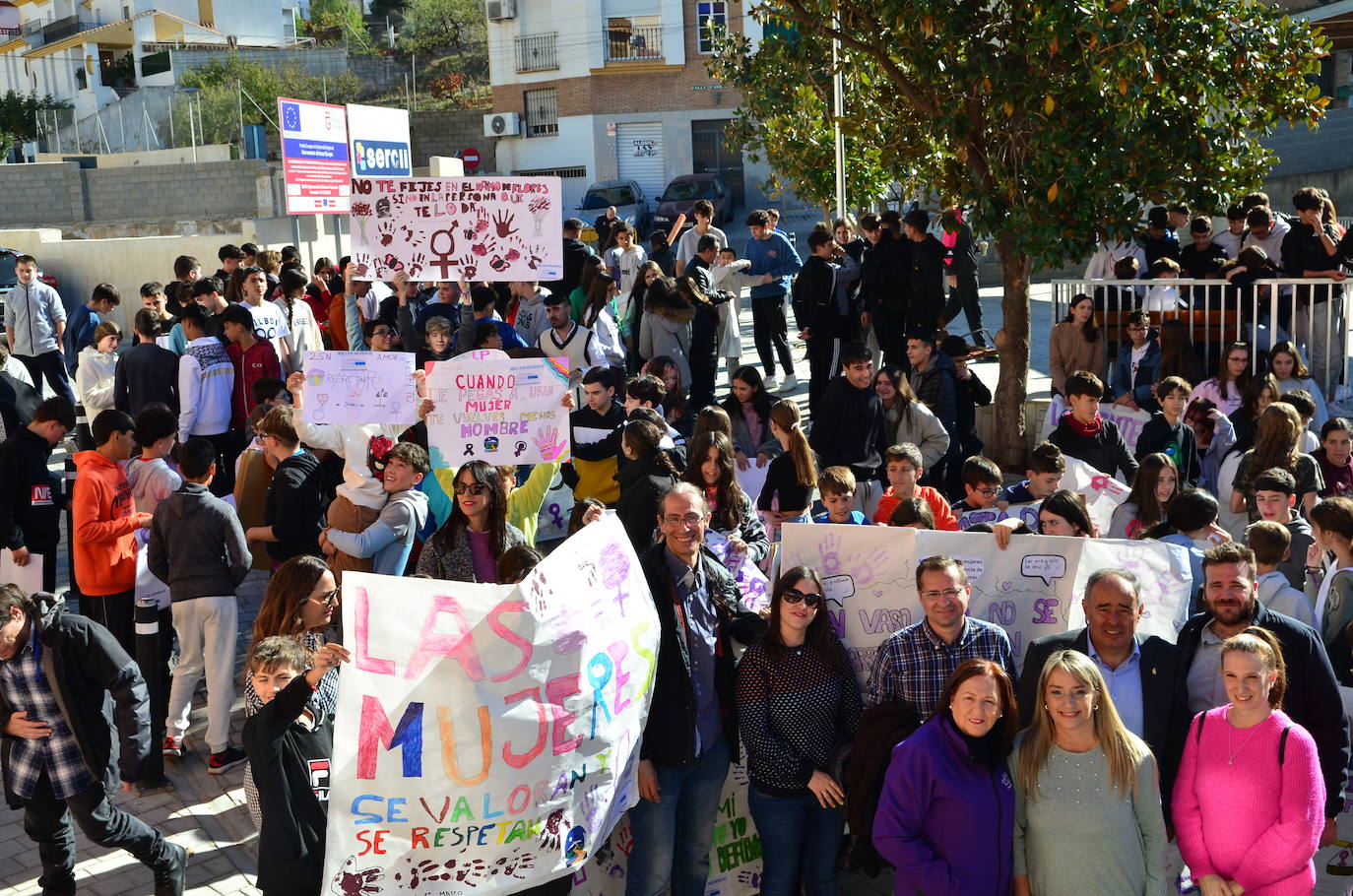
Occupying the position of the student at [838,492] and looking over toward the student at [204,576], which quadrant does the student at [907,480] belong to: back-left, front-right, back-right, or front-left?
back-right

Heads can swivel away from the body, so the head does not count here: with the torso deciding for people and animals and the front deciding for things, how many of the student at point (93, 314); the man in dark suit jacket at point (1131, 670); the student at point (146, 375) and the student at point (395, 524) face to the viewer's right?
1

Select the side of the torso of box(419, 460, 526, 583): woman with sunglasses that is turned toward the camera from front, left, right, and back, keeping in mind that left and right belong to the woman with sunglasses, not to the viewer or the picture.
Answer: front

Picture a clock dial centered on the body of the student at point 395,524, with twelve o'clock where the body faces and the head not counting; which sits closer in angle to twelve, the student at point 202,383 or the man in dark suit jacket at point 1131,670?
the student

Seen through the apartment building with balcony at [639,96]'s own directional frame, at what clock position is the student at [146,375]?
The student is roughly at 12 o'clock from the apartment building with balcony.

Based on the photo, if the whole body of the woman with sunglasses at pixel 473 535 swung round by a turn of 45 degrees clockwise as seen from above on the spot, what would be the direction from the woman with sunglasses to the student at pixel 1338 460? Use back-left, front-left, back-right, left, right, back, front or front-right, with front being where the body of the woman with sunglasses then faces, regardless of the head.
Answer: back-left

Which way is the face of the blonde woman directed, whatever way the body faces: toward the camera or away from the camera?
toward the camera

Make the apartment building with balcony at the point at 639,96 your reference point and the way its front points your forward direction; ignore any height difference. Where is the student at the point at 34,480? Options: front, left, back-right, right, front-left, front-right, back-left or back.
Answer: front

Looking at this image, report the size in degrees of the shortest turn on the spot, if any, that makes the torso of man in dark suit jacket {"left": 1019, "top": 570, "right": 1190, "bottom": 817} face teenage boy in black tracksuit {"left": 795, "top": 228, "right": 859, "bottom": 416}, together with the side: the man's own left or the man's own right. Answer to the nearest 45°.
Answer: approximately 180°

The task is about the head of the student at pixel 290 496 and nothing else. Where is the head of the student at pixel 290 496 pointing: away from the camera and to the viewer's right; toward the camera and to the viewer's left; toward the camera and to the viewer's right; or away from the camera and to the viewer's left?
away from the camera and to the viewer's left

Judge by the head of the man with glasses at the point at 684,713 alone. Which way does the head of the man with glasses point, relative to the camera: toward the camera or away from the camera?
toward the camera

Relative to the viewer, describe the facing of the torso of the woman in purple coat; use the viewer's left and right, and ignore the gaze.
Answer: facing the viewer and to the right of the viewer

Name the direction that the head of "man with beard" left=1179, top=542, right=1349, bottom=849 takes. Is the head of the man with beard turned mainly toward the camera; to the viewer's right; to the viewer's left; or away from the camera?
toward the camera

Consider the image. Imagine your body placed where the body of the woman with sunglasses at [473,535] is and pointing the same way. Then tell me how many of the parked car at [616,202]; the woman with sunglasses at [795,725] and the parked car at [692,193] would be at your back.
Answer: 2

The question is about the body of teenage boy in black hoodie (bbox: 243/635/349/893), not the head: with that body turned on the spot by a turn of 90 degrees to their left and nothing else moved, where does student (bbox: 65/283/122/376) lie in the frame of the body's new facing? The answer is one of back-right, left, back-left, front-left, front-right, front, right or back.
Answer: front-left

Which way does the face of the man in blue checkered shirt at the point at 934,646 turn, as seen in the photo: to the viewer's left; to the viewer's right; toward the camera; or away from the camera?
toward the camera

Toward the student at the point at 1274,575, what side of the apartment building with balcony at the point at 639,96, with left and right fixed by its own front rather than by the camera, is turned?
front

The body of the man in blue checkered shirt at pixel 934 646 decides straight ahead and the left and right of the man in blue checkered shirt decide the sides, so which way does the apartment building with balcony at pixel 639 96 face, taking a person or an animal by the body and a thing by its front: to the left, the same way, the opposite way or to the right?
the same way

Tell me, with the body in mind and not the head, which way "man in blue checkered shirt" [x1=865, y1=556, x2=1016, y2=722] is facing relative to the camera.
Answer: toward the camera

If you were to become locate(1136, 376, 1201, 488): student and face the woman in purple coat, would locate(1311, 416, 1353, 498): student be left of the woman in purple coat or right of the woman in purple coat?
left

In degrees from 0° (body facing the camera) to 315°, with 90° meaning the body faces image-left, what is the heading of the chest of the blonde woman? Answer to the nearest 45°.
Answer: approximately 0°
